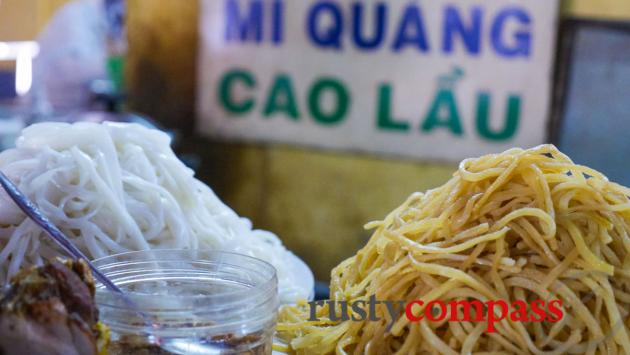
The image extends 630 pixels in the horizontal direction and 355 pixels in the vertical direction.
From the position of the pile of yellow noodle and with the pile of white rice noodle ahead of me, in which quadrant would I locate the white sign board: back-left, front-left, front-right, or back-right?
front-right

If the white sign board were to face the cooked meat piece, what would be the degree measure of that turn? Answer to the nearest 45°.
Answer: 0° — it already faces it

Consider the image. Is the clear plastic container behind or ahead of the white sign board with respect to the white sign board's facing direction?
ahead

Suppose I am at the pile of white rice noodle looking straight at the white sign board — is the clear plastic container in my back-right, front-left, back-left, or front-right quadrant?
back-right

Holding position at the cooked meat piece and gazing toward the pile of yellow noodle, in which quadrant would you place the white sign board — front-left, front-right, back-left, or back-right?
front-left

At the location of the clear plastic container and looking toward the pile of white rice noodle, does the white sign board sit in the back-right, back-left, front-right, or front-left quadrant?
front-right

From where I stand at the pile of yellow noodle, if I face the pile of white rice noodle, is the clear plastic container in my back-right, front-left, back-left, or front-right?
front-left

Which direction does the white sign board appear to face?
toward the camera

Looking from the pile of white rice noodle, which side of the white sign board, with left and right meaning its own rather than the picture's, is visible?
front

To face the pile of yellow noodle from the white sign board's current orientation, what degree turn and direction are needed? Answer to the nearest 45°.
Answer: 0° — it already faces it

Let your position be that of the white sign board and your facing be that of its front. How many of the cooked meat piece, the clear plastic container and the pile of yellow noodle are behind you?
0
